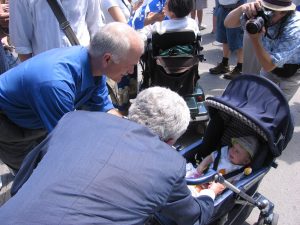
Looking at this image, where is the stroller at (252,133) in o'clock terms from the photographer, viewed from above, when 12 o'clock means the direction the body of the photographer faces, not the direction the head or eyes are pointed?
The stroller is roughly at 11 o'clock from the photographer.

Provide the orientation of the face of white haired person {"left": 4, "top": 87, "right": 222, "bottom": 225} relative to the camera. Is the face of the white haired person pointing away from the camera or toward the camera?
away from the camera

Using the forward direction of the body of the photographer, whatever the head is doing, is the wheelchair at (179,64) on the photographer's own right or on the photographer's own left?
on the photographer's own right

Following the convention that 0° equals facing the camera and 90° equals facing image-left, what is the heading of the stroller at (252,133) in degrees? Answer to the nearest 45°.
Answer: approximately 45°

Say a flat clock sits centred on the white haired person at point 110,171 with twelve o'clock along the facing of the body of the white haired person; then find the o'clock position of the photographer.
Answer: The photographer is roughly at 12 o'clock from the white haired person.

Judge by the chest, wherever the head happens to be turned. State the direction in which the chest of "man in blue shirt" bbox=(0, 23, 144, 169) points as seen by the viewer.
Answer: to the viewer's right

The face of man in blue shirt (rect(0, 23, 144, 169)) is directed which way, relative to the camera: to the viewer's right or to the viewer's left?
to the viewer's right

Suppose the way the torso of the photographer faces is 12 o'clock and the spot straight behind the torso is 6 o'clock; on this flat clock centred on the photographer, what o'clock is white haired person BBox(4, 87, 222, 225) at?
The white haired person is roughly at 11 o'clock from the photographer.

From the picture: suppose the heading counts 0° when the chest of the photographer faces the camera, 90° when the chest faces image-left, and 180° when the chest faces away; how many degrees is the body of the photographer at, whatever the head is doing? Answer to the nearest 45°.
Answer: approximately 45°

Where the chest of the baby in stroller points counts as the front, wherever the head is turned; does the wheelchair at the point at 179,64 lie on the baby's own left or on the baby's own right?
on the baby's own right

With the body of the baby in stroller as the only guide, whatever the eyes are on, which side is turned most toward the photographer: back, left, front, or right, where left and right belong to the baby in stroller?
back
